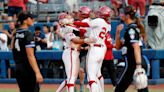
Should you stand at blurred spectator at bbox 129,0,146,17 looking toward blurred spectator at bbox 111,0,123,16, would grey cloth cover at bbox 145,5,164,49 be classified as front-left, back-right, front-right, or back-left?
back-left

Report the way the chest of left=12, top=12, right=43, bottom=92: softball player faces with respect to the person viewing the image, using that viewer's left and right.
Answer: facing away from the viewer and to the right of the viewer

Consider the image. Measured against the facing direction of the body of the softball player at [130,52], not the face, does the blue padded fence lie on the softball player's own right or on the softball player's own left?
on the softball player's own right

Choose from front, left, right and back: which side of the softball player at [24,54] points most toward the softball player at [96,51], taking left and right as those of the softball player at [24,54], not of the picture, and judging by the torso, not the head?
front

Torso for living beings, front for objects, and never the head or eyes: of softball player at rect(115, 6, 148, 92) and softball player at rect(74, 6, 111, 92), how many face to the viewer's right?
0

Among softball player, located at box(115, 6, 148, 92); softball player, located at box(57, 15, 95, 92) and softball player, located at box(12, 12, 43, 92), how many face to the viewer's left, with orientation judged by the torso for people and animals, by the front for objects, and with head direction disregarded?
1

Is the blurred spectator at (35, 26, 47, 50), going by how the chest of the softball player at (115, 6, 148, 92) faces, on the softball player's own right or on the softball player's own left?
on the softball player's own right

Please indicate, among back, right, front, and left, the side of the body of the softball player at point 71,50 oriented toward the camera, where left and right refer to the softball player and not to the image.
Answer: right
